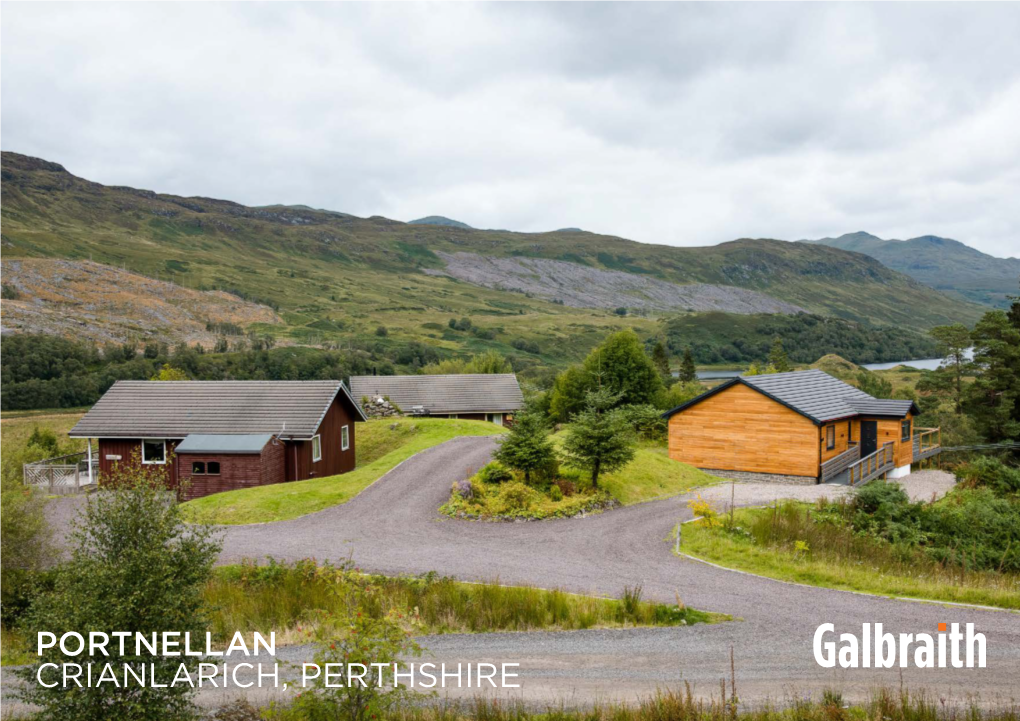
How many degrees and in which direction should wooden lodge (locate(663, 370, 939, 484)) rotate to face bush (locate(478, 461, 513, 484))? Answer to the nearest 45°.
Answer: approximately 90° to its right

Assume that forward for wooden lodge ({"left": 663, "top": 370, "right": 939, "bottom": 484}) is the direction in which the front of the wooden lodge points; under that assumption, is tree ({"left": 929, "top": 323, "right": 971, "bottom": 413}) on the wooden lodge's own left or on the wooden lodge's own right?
on the wooden lodge's own left

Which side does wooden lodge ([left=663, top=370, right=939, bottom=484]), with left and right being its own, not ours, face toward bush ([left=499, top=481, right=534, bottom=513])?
right

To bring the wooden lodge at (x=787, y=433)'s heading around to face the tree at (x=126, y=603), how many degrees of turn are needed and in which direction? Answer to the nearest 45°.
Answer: approximately 45° to its right

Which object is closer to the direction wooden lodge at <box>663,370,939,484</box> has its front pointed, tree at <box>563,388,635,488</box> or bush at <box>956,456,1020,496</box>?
the bush

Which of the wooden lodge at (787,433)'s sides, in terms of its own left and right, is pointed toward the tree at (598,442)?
right

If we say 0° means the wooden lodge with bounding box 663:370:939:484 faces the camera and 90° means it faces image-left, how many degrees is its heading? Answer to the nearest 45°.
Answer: approximately 315°

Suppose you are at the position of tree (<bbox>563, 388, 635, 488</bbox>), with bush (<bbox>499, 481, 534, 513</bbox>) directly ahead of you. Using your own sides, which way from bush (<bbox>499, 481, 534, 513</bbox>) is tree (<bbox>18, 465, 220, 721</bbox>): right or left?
left

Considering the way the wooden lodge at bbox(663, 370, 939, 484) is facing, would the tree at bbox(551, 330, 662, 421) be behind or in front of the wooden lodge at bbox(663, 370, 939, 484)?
behind
